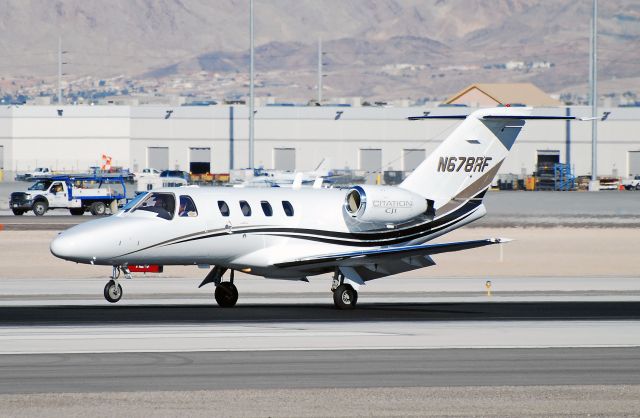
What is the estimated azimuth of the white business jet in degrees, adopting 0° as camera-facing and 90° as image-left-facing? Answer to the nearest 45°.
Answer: approximately 45°
